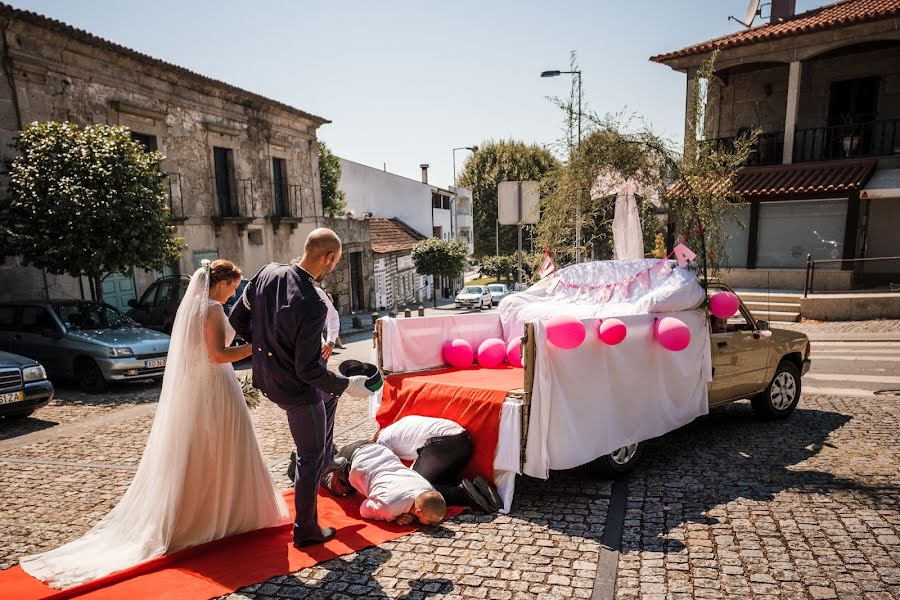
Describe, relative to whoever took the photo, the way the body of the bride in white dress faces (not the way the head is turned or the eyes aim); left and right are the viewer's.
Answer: facing away from the viewer and to the right of the viewer

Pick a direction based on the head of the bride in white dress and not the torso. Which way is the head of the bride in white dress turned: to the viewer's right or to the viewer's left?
to the viewer's right

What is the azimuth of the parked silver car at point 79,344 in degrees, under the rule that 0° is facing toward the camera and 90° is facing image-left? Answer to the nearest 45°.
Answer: approximately 315°

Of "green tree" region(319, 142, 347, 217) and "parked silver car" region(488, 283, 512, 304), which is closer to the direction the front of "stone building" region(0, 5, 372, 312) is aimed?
the parked silver car

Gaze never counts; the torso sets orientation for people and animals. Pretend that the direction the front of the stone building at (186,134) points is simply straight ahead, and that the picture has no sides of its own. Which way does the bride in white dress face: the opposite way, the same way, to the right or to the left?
to the left

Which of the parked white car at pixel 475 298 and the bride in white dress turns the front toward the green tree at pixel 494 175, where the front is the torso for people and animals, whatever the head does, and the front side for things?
the bride in white dress

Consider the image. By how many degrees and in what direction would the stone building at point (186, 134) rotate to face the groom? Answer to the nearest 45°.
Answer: approximately 45° to its right
